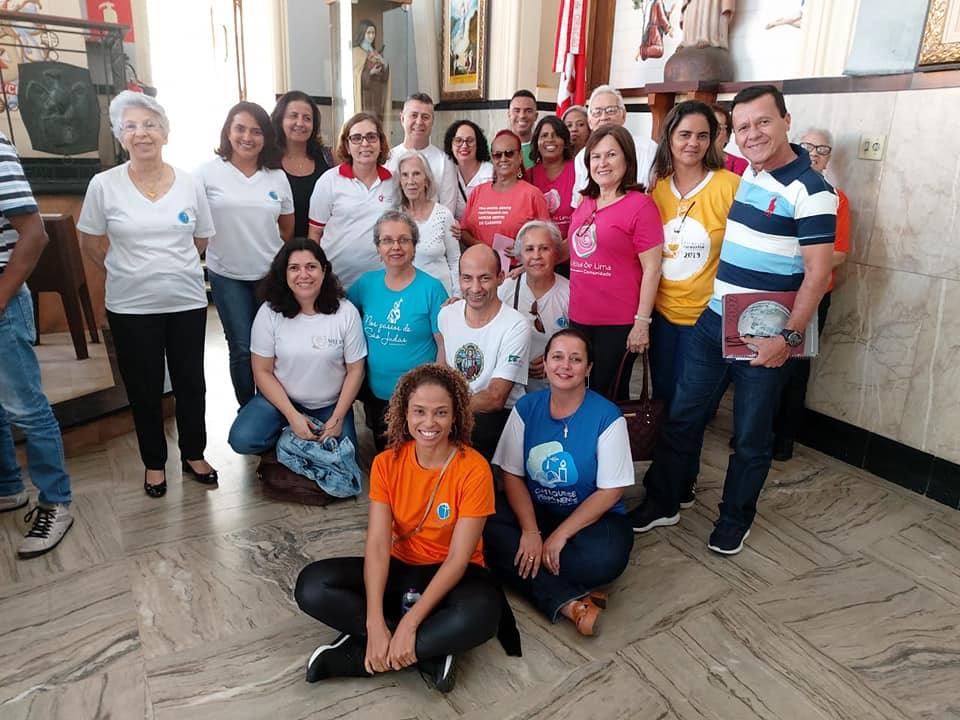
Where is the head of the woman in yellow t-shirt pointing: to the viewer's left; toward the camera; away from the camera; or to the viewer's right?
toward the camera

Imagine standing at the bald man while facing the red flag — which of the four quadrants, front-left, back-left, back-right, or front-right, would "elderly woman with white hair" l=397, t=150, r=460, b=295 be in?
front-left

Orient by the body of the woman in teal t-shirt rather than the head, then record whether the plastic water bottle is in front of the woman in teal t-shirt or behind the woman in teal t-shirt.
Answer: in front

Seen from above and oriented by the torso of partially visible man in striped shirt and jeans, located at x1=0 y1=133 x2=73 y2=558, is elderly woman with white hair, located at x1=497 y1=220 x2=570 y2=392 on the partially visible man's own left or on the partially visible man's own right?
on the partially visible man's own left

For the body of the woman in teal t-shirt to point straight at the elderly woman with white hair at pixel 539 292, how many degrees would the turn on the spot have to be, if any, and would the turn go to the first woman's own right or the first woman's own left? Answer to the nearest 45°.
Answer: approximately 90° to the first woman's own left

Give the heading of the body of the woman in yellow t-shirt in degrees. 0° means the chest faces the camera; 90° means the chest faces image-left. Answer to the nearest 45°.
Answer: approximately 45°

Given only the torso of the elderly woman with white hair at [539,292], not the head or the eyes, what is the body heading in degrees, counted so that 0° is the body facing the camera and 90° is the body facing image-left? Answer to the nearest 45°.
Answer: approximately 0°

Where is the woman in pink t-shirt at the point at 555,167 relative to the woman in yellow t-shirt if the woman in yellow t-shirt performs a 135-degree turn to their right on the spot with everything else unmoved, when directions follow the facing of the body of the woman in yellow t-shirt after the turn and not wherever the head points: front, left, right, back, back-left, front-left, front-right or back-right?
front-left

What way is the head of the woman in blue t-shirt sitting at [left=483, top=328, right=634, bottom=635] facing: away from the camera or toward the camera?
toward the camera

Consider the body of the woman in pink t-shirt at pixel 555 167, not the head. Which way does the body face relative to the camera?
toward the camera

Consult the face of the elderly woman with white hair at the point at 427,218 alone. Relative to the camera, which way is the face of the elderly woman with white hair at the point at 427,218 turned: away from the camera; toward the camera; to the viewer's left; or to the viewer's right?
toward the camera

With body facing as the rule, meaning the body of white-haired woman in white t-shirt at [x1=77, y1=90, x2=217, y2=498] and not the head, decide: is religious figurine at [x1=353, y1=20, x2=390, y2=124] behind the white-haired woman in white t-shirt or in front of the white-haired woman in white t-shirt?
behind

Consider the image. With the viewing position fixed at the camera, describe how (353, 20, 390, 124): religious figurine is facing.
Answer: facing the viewer and to the right of the viewer

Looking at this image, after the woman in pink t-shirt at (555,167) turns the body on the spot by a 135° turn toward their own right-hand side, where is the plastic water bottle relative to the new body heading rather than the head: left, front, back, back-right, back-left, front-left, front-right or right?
back-left

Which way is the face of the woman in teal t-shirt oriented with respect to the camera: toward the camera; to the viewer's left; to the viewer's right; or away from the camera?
toward the camera

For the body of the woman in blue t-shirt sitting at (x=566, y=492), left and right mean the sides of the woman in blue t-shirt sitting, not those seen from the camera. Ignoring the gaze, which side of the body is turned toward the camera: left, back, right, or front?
front

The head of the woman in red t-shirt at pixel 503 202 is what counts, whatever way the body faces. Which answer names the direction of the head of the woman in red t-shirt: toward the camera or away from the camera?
toward the camera

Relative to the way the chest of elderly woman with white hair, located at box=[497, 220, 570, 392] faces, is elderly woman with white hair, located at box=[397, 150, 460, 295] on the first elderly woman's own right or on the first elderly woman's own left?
on the first elderly woman's own right
